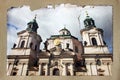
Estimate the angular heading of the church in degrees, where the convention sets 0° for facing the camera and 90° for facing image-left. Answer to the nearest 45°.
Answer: approximately 0°
